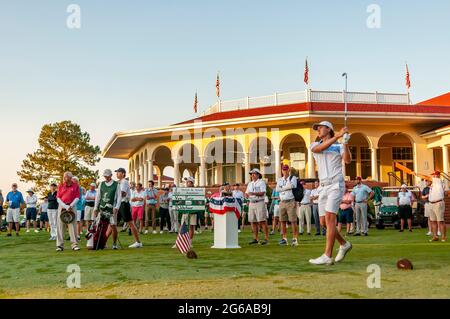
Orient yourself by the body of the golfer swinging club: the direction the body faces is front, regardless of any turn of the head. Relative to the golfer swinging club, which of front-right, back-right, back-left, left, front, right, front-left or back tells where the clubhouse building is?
back-right

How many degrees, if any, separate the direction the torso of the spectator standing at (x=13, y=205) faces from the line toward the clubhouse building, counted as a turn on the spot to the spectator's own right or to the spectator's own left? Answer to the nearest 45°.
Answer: approximately 135° to the spectator's own left

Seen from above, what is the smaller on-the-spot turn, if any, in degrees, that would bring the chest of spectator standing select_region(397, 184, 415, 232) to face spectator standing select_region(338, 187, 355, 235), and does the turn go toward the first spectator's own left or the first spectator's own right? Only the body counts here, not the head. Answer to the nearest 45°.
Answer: approximately 45° to the first spectator's own right

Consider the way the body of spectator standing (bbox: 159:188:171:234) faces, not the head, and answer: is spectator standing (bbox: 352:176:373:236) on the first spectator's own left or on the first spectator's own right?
on the first spectator's own left

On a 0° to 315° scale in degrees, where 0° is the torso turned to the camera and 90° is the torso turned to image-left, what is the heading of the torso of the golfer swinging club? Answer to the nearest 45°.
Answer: approximately 45°

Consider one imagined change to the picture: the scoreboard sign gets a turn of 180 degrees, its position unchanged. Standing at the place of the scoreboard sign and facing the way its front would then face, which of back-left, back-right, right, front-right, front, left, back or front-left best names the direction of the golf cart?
front-right
